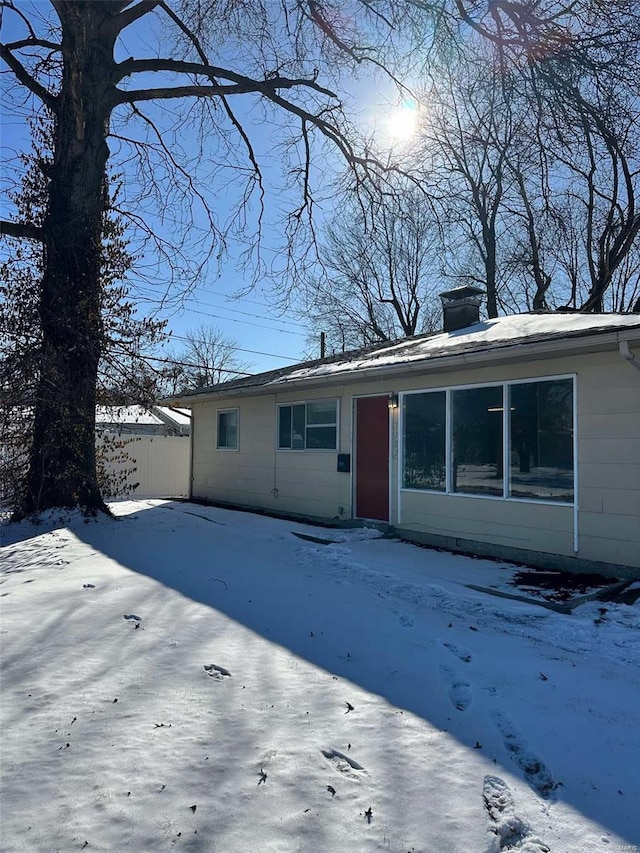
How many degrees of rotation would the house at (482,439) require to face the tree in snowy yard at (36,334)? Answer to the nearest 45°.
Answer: approximately 45° to its right

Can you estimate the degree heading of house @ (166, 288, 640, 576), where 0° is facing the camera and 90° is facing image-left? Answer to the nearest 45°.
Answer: approximately 45°
